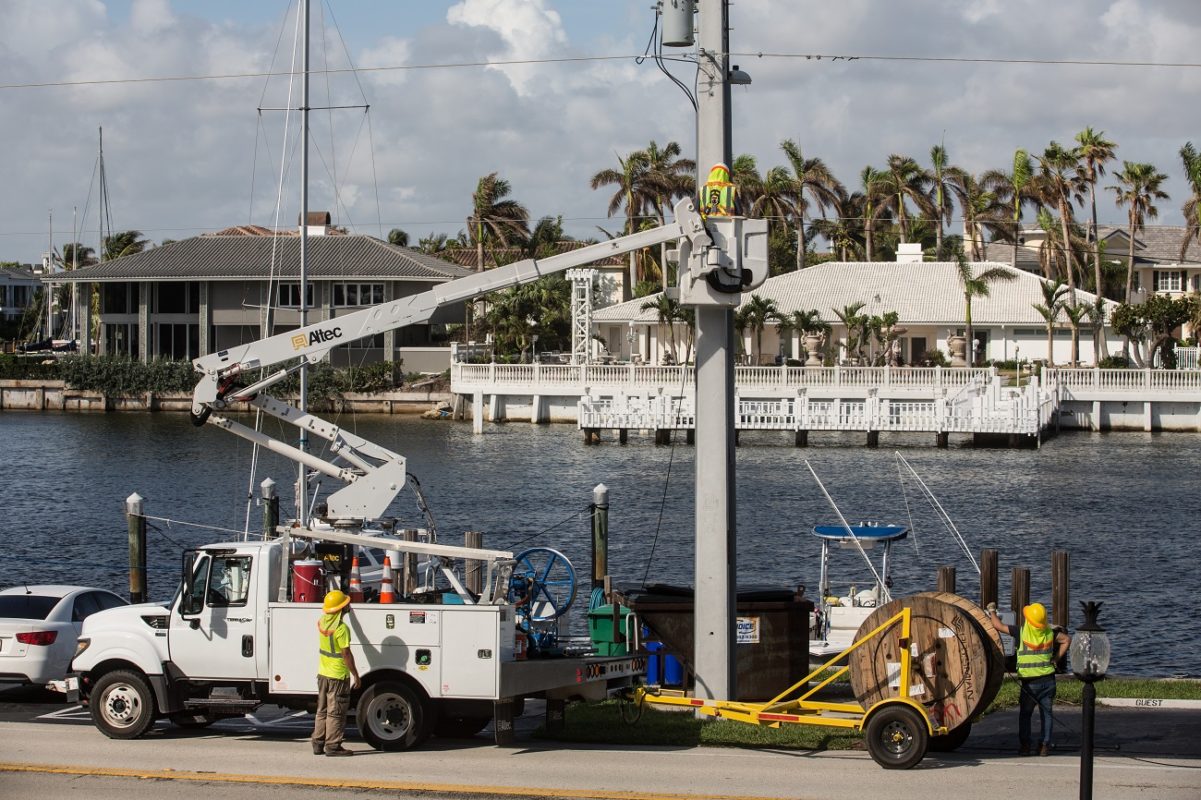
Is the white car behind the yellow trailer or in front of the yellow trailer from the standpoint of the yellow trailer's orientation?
in front

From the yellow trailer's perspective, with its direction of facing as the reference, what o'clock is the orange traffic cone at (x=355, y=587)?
The orange traffic cone is roughly at 12 o'clock from the yellow trailer.

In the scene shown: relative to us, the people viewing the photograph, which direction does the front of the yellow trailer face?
facing to the left of the viewer

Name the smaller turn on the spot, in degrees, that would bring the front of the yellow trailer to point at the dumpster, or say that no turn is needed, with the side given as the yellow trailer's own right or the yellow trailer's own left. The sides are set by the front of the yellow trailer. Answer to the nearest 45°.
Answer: approximately 45° to the yellow trailer's own right

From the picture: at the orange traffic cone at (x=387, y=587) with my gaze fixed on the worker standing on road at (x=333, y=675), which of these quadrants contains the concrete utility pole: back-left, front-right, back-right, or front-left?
back-left

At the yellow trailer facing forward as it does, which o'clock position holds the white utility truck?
The white utility truck is roughly at 12 o'clock from the yellow trailer.

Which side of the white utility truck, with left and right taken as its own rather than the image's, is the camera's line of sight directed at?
left

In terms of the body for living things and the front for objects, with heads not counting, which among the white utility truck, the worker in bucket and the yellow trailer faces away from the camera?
the worker in bucket

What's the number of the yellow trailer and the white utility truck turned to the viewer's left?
2

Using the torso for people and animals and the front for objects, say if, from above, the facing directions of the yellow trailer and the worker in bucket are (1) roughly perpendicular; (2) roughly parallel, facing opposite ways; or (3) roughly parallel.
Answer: roughly perpendicular

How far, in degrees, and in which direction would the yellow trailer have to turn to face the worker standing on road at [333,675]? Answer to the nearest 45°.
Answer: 0° — it already faces them

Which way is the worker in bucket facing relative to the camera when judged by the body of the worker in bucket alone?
away from the camera

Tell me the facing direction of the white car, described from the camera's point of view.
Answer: facing away from the viewer and to the right of the viewer

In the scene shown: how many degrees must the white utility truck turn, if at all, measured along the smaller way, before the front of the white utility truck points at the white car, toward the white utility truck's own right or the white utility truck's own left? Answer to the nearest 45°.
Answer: approximately 45° to the white utility truck's own right

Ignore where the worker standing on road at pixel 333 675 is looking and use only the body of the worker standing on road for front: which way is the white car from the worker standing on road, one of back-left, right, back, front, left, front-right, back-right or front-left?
left
